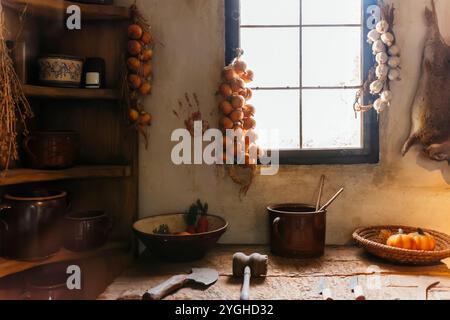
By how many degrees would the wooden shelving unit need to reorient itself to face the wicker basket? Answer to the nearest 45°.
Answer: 0° — it already faces it

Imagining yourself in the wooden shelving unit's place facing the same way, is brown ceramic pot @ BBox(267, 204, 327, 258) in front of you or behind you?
in front

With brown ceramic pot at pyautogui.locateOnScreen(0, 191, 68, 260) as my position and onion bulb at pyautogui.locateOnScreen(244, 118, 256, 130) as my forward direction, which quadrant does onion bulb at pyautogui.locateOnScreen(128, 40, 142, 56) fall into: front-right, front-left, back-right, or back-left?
front-left

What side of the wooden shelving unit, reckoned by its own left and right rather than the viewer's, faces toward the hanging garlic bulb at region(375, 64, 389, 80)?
left

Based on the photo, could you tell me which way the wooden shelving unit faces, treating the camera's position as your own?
facing the viewer and to the right of the viewer
